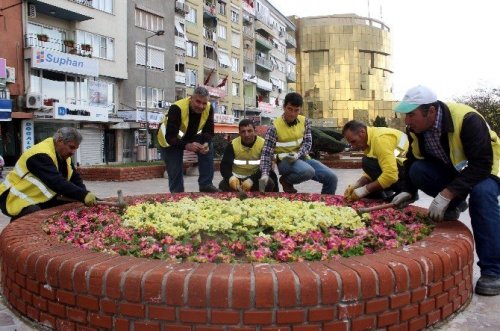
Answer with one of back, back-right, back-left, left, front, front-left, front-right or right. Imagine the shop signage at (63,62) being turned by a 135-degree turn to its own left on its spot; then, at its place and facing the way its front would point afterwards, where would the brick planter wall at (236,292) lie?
back

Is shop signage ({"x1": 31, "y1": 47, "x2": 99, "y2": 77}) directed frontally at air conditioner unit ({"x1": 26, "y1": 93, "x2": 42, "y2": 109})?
no

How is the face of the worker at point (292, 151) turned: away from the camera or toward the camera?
toward the camera

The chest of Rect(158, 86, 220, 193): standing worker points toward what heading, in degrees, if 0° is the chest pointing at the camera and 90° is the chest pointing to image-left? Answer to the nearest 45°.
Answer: approximately 315°

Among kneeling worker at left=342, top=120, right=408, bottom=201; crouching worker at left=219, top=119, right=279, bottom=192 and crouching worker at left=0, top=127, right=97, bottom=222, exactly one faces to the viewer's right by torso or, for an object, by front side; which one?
crouching worker at left=0, top=127, right=97, bottom=222

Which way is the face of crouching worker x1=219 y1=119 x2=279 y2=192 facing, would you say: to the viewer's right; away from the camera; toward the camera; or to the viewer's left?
toward the camera

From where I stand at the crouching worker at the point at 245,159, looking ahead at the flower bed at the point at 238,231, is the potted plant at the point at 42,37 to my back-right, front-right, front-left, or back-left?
back-right

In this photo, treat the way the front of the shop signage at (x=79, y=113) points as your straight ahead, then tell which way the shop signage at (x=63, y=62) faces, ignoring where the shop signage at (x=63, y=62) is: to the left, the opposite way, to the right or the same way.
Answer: the same way

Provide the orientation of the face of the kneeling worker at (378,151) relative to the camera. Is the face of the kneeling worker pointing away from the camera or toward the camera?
toward the camera

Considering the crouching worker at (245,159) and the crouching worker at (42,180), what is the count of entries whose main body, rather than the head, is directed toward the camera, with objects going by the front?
1

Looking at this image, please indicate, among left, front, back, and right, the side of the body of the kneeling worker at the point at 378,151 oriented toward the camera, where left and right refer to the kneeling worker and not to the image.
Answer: left

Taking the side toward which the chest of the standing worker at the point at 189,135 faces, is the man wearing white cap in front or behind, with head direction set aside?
in front

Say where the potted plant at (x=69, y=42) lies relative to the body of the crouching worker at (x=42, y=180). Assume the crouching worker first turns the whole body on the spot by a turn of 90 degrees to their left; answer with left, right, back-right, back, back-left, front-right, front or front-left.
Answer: front

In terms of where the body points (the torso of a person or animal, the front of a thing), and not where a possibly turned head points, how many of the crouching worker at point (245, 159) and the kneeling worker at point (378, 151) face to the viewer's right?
0

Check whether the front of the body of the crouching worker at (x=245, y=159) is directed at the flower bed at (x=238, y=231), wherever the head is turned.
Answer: yes

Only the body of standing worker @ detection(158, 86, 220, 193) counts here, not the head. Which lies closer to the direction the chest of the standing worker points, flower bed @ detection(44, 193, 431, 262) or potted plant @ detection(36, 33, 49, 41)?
the flower bed

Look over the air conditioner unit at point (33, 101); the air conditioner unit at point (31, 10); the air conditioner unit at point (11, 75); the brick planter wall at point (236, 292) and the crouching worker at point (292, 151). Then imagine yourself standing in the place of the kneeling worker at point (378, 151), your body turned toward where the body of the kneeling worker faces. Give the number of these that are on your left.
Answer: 1

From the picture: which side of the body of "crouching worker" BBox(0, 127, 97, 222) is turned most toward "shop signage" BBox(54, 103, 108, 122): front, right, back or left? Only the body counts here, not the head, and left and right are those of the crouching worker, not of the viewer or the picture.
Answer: left
